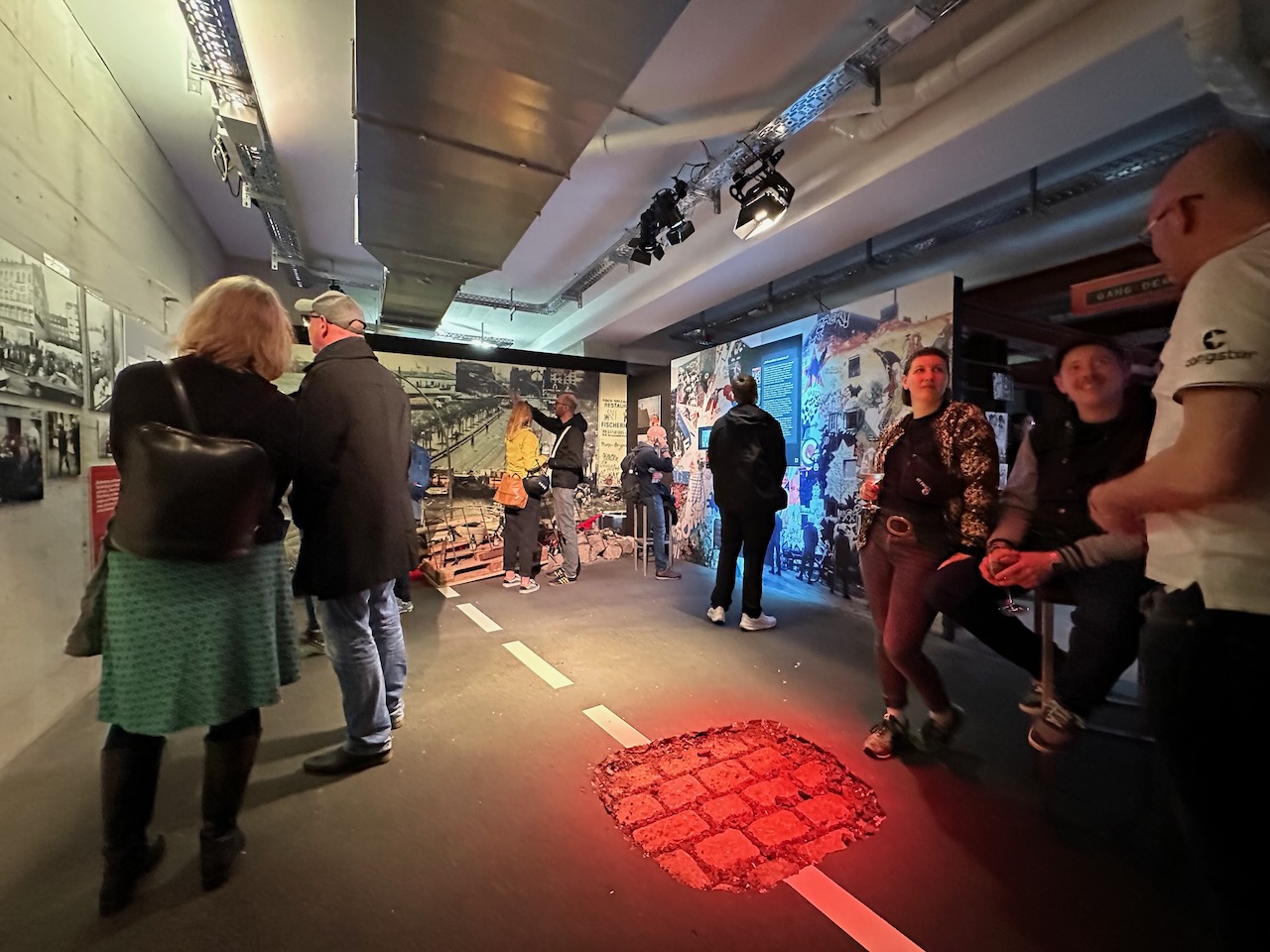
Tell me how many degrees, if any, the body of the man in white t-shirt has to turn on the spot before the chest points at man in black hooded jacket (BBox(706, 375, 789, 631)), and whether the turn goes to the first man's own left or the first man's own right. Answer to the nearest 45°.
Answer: approximately 45° to the first man's own right

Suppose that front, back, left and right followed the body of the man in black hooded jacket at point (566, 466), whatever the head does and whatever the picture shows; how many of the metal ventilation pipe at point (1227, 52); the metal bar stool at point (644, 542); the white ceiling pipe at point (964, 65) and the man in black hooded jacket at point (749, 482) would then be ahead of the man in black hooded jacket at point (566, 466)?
0

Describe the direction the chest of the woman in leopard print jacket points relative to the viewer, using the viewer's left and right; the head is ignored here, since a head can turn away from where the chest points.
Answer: facing the viewer and to the left of the viewer

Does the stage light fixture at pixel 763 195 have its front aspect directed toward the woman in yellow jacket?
no

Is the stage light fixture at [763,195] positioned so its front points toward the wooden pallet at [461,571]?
no

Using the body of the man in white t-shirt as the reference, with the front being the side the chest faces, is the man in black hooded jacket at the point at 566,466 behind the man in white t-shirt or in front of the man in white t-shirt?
in front

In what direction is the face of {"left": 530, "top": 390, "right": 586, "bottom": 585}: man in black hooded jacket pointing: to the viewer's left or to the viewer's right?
to the viewer's left

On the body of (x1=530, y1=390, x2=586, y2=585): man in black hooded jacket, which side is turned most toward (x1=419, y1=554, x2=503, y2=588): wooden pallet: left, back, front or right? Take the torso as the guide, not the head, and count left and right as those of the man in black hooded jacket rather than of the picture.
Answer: front

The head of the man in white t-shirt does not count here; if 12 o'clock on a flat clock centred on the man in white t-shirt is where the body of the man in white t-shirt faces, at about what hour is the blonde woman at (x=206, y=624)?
The blonde woman is roughly at 11 o'clock from the man in white t-shirt.

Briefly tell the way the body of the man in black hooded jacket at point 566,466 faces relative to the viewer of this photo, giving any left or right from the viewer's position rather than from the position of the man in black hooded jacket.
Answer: facing to the left of the viewer

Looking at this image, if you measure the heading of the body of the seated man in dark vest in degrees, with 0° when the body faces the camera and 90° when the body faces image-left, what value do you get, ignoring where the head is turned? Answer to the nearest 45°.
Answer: approximately 45°

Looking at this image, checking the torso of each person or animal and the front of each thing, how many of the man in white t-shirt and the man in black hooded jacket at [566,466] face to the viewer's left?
2

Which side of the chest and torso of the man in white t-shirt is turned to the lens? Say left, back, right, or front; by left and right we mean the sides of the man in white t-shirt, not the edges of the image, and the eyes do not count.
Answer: left

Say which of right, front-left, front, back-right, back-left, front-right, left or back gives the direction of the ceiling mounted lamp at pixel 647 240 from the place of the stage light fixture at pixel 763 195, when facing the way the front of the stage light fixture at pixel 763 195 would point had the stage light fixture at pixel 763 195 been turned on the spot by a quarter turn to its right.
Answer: front

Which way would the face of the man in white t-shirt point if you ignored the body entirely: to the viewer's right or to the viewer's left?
to the viewer's left

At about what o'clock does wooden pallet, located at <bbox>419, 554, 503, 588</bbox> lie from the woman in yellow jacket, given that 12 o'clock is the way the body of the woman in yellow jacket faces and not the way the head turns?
The wooden pallet is roughly at 9 o'clock from the woman in yellow jacket.
